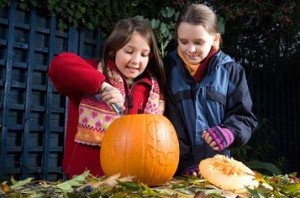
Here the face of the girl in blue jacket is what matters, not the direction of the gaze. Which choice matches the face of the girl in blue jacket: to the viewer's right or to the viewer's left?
to the viewer's left

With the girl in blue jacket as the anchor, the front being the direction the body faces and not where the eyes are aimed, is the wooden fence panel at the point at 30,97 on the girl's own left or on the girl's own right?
on the girl's own right

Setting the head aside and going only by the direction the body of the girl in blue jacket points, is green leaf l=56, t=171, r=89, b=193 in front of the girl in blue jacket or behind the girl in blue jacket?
in front

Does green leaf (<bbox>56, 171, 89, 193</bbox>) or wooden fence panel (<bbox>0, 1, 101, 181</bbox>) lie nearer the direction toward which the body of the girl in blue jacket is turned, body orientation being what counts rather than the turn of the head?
the green leaf

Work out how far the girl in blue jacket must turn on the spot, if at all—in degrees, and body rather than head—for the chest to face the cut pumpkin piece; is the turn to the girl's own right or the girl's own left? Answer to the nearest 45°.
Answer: approximately 45° to the girl's own left

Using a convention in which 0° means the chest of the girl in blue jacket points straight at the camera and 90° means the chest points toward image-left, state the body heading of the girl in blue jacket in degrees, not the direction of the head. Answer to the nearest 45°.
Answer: approximately 45°

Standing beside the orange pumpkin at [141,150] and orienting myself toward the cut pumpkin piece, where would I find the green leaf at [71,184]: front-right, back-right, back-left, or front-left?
back-right
